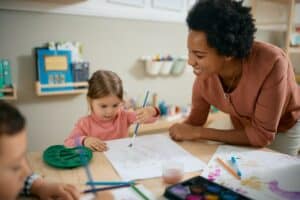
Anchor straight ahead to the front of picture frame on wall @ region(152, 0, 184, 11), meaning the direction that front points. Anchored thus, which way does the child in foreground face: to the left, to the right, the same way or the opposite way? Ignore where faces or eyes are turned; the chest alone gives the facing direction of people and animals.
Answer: to the left

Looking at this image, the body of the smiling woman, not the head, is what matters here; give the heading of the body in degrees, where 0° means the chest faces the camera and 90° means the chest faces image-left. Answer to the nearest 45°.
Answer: approximately 45°

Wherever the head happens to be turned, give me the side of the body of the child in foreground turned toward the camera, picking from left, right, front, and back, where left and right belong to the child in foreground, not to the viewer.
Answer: right

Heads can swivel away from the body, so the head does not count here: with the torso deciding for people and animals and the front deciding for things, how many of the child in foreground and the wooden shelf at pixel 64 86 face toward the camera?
1

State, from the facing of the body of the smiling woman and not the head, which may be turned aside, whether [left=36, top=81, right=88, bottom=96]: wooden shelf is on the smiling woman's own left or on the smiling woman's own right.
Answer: on the smiling woman's own right

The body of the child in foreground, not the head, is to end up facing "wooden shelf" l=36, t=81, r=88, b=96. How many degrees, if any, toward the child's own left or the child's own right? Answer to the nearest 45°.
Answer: approximately 90° to the child's own left

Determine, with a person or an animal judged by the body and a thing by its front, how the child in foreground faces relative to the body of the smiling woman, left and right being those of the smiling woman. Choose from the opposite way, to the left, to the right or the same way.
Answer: the opposite way

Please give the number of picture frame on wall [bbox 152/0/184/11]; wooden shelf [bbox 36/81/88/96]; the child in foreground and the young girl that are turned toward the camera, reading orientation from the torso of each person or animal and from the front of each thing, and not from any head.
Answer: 3

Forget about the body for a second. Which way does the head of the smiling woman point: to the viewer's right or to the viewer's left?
to the viewer's left

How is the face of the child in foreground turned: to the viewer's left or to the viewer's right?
to the viewer's right
